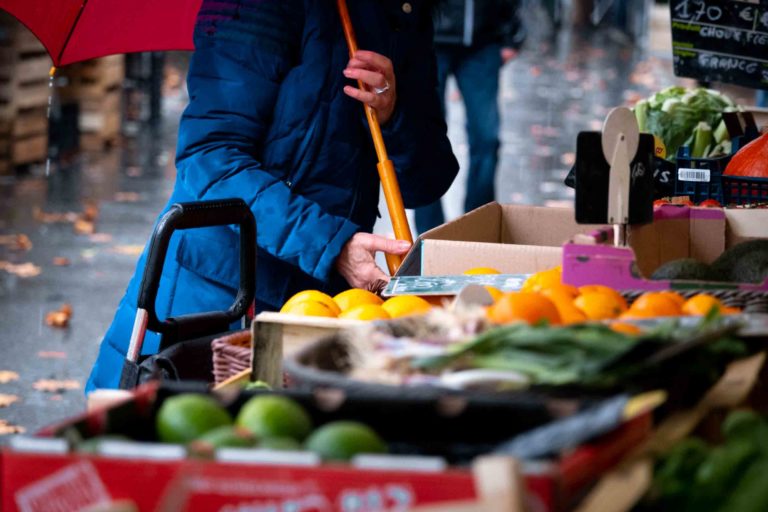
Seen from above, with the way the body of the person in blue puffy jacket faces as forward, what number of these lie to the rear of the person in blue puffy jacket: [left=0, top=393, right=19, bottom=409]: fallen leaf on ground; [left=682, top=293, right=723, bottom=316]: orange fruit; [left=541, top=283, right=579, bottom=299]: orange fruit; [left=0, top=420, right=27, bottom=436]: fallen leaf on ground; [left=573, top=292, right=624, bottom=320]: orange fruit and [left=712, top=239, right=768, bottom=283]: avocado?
2

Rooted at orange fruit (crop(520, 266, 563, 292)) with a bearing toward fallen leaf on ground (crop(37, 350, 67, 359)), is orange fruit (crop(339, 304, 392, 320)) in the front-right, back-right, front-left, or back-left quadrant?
front-left

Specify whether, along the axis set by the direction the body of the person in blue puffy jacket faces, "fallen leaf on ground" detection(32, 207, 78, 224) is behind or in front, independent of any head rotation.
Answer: behind

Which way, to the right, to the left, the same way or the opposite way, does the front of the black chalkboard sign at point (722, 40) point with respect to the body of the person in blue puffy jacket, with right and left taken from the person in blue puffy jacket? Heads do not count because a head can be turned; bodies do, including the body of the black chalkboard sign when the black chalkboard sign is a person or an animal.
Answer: to the right

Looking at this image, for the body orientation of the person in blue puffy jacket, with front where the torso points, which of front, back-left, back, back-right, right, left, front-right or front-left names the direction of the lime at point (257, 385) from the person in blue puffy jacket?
front-right

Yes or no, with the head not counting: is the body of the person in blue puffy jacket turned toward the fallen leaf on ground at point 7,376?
no

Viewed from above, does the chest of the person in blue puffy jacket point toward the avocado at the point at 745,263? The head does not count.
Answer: yes

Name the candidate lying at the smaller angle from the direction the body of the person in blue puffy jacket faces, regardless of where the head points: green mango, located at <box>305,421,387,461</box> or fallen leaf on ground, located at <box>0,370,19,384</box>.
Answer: the green mango

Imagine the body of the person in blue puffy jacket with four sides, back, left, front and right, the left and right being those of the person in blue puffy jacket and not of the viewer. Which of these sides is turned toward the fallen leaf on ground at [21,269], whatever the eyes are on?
back

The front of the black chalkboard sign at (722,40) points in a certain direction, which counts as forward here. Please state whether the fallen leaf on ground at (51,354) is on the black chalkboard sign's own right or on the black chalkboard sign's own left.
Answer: on the black chalkboard sign's own right

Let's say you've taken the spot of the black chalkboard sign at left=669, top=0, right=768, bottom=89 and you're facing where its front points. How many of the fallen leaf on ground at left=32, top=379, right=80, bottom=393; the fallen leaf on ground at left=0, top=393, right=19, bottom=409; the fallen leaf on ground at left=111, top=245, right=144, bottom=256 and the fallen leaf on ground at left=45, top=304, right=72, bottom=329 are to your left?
0

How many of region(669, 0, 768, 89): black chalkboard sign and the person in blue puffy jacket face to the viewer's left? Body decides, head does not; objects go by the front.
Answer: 0

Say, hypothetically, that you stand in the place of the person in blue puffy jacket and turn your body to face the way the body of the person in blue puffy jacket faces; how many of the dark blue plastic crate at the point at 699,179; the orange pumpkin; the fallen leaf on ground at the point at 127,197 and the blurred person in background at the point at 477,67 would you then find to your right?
0

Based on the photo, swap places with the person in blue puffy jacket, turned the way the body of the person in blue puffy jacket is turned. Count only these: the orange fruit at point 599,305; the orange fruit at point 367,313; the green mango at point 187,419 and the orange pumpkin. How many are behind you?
0

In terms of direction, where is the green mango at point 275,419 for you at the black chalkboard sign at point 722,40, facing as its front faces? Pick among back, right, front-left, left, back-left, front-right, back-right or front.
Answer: front

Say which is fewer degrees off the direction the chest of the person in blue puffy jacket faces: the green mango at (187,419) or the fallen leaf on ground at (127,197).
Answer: the green mango

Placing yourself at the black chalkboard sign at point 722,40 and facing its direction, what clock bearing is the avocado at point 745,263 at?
The avocado is roughly at 12 o'clock from the black chalkboard sign.

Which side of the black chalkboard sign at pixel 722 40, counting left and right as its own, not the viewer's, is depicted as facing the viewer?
front

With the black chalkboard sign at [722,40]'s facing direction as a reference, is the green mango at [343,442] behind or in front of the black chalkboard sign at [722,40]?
in front
